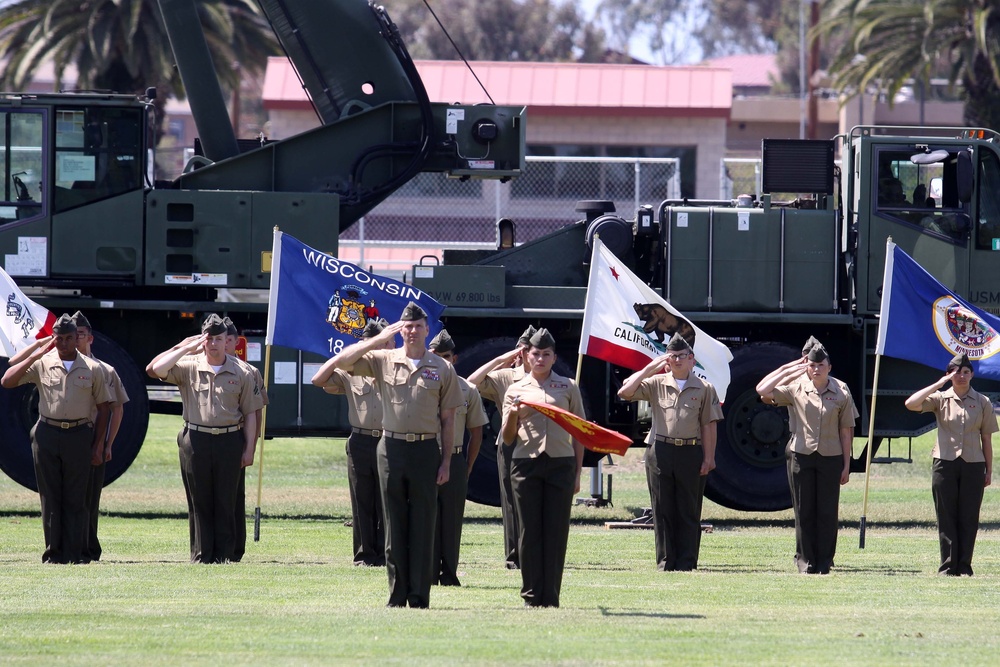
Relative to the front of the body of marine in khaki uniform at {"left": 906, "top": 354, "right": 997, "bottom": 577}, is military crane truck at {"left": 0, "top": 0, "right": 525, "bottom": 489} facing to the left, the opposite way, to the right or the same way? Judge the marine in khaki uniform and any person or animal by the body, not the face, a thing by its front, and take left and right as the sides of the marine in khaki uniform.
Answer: to the right

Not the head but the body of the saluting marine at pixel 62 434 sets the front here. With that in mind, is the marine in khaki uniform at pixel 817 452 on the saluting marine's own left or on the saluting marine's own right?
on the saluting marine's own left

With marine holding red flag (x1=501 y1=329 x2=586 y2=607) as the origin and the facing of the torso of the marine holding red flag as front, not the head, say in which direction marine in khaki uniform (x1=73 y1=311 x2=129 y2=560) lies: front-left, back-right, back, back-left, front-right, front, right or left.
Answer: back-right

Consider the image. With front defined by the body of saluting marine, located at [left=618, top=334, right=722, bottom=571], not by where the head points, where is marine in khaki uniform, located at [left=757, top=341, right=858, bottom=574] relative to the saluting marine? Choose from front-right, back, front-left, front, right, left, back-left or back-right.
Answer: left

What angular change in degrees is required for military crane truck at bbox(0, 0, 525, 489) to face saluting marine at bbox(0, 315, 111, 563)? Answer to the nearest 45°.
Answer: approximately 90° to its left

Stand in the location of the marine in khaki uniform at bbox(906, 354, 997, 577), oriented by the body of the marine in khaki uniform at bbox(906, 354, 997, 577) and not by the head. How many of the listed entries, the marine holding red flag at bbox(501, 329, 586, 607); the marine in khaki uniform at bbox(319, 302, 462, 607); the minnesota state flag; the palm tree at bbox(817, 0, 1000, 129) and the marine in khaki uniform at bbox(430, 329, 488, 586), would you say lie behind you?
2

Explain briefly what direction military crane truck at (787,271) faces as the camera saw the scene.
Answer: facing to the right of the viewer

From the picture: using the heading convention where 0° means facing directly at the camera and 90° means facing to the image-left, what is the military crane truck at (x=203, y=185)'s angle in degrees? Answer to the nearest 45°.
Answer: approximately 90°

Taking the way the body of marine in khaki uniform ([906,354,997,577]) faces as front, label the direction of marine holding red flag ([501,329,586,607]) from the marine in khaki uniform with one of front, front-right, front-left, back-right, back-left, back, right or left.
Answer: front-right

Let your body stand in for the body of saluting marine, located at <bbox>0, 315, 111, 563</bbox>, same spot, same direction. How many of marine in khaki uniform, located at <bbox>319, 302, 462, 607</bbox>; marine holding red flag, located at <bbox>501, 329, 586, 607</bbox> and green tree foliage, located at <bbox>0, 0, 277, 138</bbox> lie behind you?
1
